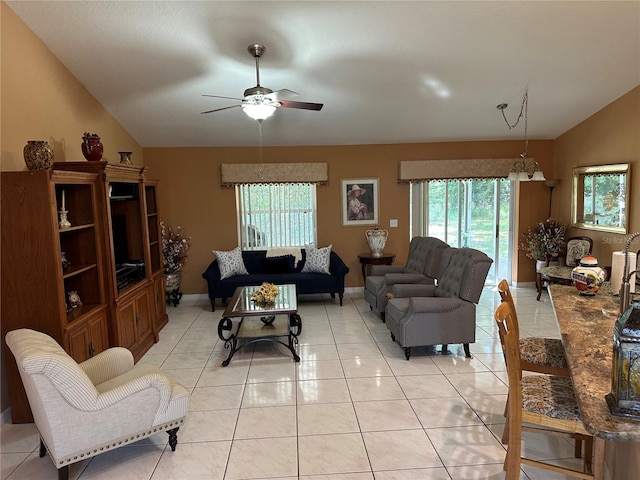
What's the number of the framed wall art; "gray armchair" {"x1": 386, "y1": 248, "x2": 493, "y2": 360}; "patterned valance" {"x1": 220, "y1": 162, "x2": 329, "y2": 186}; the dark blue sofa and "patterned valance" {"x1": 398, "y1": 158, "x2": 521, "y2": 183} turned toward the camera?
4

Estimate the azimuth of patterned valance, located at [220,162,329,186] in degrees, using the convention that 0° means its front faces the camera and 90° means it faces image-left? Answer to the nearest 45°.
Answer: approximately 0°

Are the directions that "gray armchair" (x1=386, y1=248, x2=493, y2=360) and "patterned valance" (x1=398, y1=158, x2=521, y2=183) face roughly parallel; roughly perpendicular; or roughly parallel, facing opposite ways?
roughly perpendicular

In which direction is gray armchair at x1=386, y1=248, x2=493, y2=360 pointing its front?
to the viewer's left

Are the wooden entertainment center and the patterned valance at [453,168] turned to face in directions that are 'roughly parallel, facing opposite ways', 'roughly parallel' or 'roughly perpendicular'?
roughly perpendicular

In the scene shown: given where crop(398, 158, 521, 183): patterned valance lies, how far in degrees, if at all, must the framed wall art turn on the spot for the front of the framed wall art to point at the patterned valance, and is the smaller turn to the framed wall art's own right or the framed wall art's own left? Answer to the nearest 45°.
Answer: approximately 90° to the framed wall art's own left

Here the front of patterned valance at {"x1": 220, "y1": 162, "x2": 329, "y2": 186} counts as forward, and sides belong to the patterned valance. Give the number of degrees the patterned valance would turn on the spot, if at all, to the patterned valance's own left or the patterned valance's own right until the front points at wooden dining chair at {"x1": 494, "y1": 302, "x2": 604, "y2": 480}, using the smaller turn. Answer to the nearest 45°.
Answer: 0° — it already faces it

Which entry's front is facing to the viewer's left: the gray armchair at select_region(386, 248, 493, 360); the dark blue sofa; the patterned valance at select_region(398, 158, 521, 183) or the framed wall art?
the gray armchair

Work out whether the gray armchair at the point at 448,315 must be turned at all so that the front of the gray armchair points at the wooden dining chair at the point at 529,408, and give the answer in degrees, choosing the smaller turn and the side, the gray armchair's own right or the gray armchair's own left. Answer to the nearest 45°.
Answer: approximately 90° to the gray armchair's own left

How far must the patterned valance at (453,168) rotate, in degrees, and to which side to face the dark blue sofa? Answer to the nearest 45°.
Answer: approximately 45° to its right

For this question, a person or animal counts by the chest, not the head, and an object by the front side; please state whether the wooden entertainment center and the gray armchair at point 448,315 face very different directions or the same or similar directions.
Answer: very different directions

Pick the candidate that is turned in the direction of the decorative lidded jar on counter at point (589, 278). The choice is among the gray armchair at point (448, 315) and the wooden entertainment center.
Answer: the wooden entertainment center

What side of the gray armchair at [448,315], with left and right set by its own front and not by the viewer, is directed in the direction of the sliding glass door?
right
